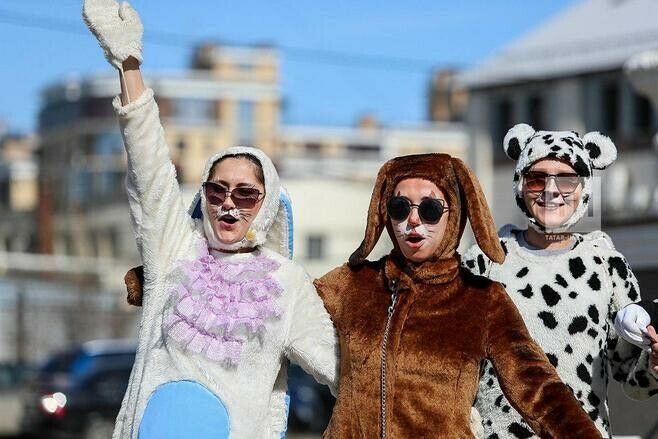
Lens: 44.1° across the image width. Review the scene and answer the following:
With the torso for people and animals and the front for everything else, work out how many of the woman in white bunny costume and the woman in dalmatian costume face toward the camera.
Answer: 2

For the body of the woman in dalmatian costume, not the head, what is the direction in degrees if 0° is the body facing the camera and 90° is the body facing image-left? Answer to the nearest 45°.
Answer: approximately 0°

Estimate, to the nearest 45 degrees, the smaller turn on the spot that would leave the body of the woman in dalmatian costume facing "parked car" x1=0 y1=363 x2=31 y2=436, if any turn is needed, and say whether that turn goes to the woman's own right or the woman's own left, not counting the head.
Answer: approximately 135° to the woman's own right

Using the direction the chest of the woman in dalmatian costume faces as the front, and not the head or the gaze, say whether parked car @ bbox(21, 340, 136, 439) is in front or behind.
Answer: behind

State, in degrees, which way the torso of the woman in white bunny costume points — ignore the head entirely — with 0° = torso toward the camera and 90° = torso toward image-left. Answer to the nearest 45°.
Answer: approximately 0°

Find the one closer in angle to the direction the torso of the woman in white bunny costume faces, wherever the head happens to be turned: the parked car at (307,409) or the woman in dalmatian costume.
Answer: the woman in dalmatian costume

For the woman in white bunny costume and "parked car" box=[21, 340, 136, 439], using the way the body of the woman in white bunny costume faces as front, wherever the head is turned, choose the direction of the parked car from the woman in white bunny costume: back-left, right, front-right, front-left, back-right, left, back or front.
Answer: back

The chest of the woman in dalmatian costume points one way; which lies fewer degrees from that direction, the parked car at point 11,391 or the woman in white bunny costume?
the woman in white bunny costume

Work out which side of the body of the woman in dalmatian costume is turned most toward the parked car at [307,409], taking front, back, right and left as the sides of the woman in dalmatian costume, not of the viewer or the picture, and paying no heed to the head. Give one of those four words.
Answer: back
